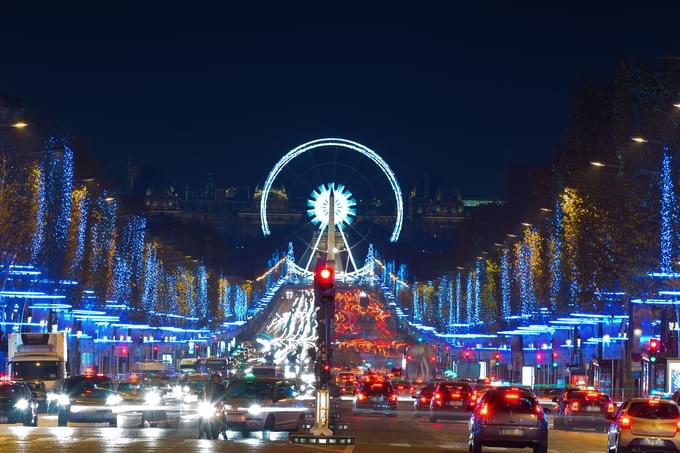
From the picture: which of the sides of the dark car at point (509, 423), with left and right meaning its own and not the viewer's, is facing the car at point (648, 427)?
right

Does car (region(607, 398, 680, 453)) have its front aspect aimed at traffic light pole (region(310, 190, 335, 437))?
no

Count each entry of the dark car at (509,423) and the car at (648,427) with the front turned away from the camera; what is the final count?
2

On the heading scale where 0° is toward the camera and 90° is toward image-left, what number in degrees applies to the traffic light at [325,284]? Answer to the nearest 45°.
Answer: approximately 0°

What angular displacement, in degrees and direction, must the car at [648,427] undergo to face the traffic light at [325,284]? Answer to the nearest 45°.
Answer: approximately 90° to its left

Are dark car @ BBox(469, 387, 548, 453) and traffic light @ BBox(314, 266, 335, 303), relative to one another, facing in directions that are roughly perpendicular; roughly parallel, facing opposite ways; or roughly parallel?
roughly parallel, facing opposite ways

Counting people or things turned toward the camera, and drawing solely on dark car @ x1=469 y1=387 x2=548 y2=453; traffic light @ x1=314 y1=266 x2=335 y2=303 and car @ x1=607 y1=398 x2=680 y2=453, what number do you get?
1

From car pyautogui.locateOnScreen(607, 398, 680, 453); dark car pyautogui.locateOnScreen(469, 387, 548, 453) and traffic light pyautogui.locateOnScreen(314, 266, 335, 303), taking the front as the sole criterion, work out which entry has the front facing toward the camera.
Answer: the traffic light

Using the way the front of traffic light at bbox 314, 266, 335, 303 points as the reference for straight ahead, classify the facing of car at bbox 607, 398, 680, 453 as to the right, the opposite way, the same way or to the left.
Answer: the opposite way

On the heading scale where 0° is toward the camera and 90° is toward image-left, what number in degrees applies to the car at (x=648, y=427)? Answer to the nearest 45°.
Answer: approximately 180°

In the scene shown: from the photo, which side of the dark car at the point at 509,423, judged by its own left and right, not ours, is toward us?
back

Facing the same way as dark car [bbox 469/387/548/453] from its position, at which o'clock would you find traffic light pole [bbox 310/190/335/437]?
The traffic light pole is roughly at 9 o'clock from the dark car.

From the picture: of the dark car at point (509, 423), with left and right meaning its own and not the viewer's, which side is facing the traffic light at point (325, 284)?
left

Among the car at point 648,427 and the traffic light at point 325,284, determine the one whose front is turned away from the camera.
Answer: the car
